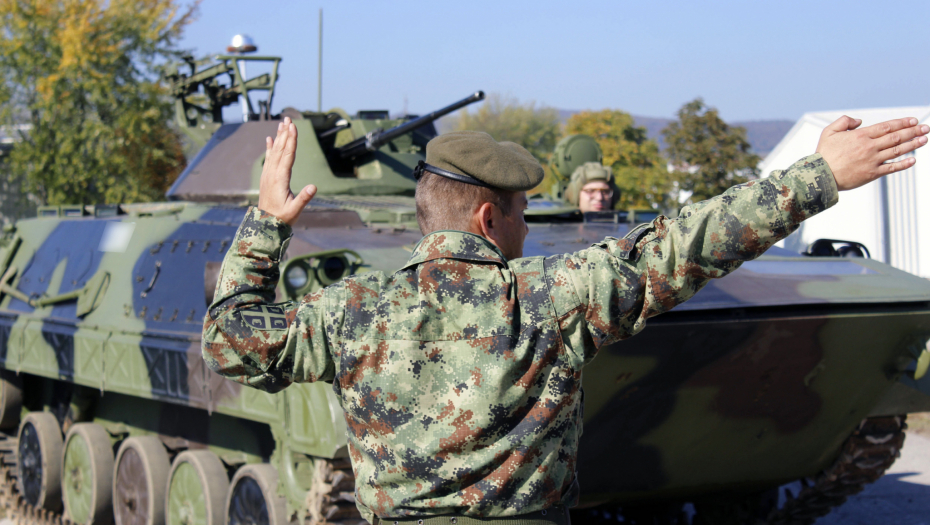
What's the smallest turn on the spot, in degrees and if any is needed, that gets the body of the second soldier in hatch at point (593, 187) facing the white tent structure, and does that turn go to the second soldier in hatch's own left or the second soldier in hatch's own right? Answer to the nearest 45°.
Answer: approximately 90° to the second soldier in hatch's own left

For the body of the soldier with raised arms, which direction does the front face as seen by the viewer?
away from the camera

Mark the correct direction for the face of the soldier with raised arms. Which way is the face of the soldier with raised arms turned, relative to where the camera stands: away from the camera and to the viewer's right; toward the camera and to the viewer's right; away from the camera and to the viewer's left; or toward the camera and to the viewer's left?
away from the camera and to the viewer's right

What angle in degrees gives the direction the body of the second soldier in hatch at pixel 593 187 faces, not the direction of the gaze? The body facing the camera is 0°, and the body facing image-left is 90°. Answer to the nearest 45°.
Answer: approximately 315°

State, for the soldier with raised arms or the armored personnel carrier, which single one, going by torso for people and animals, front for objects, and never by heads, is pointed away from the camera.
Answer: the soldier with raised arms

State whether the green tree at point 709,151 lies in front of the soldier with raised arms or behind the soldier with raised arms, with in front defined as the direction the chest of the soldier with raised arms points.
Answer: in front

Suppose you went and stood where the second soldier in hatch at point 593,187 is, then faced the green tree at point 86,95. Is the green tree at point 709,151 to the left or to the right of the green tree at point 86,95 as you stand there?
right

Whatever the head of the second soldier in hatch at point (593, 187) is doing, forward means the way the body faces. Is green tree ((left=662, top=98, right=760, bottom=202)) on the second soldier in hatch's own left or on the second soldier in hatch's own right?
on the second soldier in hatch's own left

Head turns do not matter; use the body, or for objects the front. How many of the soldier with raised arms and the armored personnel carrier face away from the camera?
1

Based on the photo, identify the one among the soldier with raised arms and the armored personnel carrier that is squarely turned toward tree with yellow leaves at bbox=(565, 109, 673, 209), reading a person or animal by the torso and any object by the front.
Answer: the soldier with raised arms

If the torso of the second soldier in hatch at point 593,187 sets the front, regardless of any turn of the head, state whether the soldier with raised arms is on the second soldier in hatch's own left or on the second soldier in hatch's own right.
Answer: on the second soldier in hatch's own right

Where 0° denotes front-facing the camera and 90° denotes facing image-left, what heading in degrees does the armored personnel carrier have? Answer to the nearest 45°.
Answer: approximately 315°

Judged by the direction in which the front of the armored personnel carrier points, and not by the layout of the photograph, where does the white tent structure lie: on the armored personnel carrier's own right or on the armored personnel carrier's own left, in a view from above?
on the armored personnel carrier's own left
